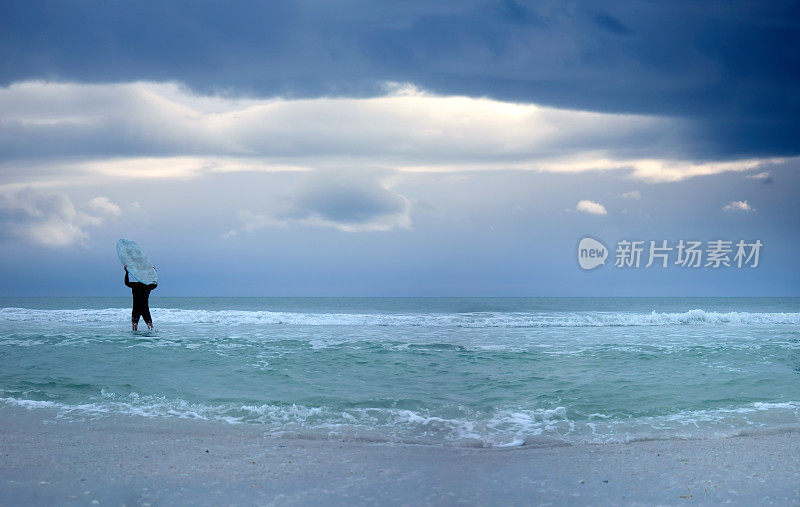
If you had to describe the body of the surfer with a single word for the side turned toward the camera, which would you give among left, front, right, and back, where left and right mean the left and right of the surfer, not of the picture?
back
